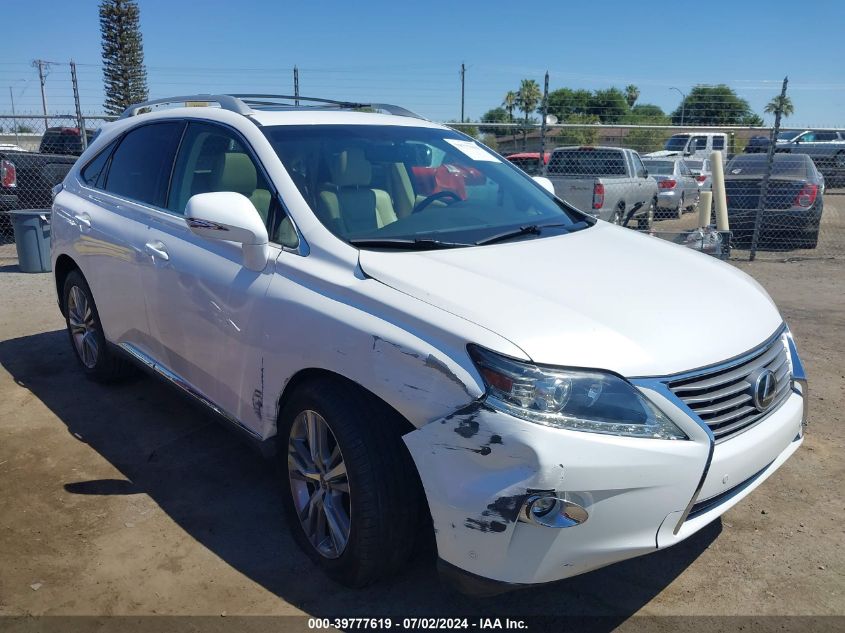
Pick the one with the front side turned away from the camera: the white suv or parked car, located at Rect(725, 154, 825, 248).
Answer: the parked car

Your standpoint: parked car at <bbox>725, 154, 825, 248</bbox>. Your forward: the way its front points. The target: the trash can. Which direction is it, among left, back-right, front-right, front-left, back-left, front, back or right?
back-left

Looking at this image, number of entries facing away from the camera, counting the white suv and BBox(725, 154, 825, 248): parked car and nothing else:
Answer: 1

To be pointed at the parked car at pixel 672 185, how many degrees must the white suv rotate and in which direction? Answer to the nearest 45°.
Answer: approximately 135° to its left

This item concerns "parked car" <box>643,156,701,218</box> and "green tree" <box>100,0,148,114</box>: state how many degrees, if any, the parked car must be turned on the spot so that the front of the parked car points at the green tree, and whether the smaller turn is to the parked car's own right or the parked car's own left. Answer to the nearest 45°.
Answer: approximately 90° to the parked car's own left

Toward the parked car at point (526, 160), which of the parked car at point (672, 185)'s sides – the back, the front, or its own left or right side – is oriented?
left

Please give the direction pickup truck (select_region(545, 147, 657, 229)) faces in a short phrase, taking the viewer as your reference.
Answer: facing away from the viewer and to the right of the viewer

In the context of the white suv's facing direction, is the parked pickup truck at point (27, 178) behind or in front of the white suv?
behind

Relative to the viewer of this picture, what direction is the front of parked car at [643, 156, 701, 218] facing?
facing away from the viewer and to the right of the viewer

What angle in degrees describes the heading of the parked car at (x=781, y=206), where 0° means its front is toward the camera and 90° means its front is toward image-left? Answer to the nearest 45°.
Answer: approximately 180°
